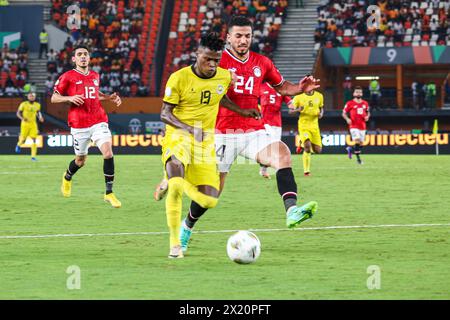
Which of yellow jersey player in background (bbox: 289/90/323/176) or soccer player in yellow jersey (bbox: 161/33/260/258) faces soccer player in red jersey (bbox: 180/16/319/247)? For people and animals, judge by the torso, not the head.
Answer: the yellow jersey player in background

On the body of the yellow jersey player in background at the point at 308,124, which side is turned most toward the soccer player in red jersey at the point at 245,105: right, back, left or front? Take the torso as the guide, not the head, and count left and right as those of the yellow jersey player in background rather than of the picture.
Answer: front

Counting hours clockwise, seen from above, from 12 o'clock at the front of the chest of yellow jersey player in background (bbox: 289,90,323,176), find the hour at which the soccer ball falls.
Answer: The soccer ball is roughly at 12 o'clock from the yellow jersey player in background.

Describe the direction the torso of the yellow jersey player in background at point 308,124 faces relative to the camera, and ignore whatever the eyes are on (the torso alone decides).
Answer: toward the camera

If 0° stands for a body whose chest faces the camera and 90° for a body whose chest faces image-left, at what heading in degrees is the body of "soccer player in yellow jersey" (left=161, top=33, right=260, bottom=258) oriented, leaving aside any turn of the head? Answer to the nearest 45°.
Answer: approximately 315°

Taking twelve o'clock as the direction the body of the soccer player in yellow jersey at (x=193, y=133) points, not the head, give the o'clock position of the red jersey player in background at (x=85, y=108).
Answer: The red jersey player in background is roughly at 7 o'clock from the soccer player in yellow jersey.

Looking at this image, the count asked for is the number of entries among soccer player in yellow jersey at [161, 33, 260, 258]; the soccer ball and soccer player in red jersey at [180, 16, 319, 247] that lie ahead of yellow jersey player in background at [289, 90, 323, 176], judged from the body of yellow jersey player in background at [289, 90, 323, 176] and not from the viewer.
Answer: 3

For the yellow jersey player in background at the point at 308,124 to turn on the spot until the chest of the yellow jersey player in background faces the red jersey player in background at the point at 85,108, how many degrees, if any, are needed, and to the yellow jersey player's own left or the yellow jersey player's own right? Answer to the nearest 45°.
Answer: approximately 45° to the yellow jersey player's own right

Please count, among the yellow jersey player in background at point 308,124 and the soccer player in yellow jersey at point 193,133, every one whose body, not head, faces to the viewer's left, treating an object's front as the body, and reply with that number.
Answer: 0
